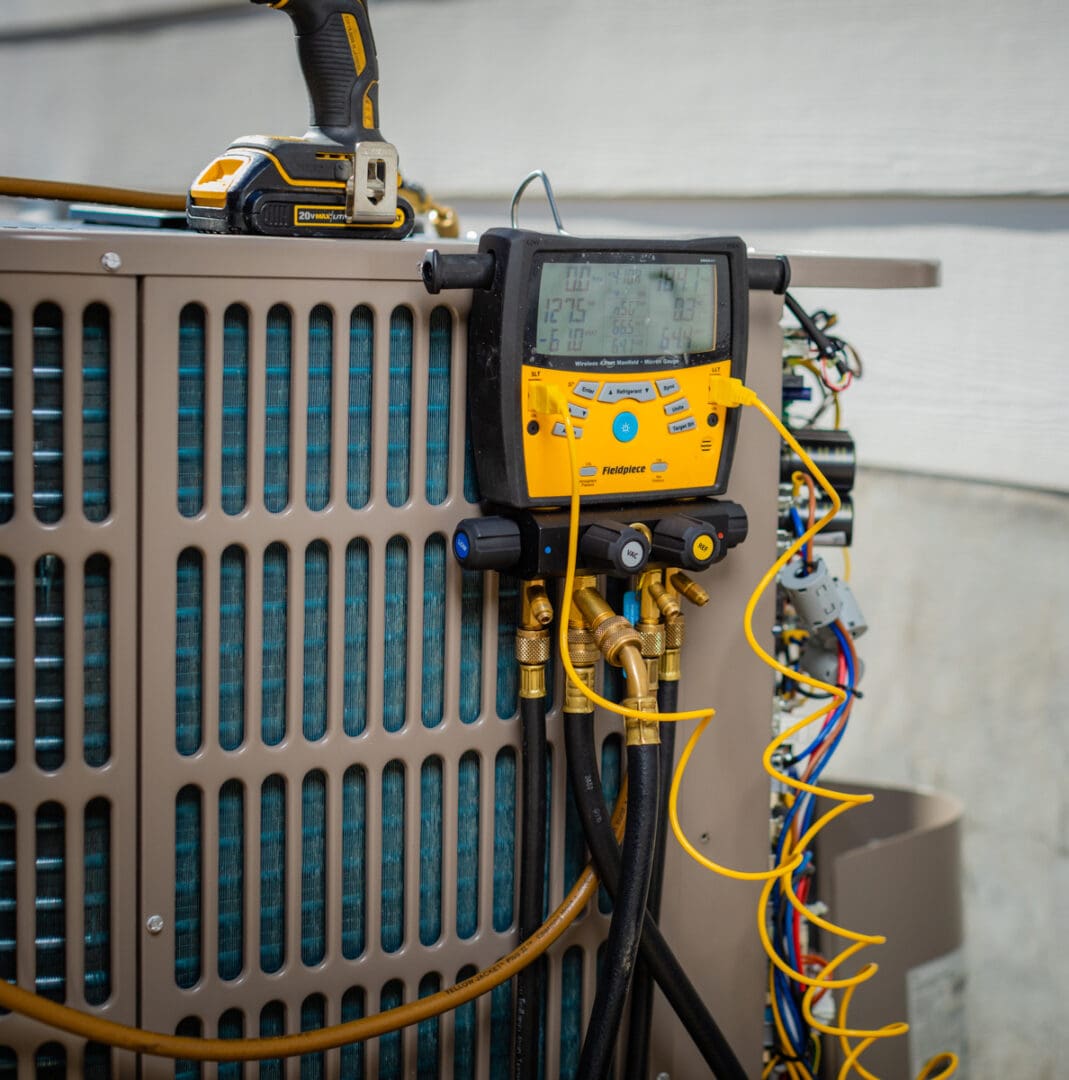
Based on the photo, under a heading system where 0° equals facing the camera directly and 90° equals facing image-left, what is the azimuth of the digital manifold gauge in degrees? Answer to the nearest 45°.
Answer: approximately 315°
